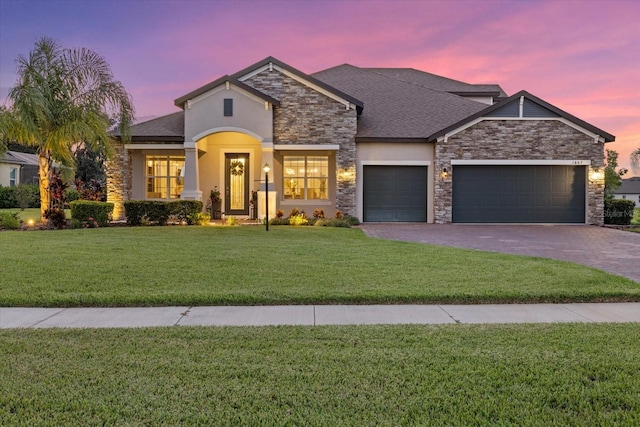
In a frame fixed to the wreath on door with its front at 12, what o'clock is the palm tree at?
The palm tree is roughly at 2 o'clock from the wreath on door.

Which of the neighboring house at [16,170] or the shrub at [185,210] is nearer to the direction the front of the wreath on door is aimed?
the shrub

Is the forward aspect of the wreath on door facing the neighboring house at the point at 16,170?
no

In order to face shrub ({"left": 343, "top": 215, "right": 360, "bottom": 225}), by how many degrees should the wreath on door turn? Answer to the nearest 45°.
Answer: approximately 45° to its left

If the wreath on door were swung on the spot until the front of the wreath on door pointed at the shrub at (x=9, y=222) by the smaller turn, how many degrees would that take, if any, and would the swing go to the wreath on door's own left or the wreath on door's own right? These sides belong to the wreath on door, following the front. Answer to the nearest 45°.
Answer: approximately 90° to the wreath on door's own right

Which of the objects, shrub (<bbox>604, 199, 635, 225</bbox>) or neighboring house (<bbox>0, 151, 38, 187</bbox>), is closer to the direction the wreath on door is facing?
the shrub

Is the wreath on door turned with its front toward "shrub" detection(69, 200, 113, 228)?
no

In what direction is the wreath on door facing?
toward the camera

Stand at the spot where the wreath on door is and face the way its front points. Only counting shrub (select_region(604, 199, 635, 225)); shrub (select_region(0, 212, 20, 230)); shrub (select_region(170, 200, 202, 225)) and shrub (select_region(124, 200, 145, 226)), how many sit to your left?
1

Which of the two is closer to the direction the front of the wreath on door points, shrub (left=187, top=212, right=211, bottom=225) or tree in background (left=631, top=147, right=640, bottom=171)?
the shrub

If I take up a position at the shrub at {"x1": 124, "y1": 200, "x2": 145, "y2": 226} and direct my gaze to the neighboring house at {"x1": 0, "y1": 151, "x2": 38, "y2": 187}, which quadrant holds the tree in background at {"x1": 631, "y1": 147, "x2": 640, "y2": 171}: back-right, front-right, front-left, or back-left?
back-right

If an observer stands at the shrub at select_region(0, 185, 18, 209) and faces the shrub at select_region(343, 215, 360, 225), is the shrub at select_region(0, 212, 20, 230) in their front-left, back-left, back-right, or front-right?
front-right

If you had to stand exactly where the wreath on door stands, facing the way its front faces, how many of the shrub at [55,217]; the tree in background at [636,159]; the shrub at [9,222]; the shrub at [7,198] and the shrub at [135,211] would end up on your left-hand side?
1

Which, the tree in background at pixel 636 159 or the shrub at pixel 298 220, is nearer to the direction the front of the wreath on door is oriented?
the shrub

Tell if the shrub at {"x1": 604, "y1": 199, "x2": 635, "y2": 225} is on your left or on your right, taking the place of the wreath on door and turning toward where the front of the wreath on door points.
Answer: on your left

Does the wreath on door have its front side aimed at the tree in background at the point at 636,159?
no

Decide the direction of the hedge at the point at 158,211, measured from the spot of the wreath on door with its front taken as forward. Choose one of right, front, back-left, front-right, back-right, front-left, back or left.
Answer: front-right

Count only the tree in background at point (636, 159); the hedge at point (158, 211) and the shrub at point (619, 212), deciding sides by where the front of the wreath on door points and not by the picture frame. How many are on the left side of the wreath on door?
2
